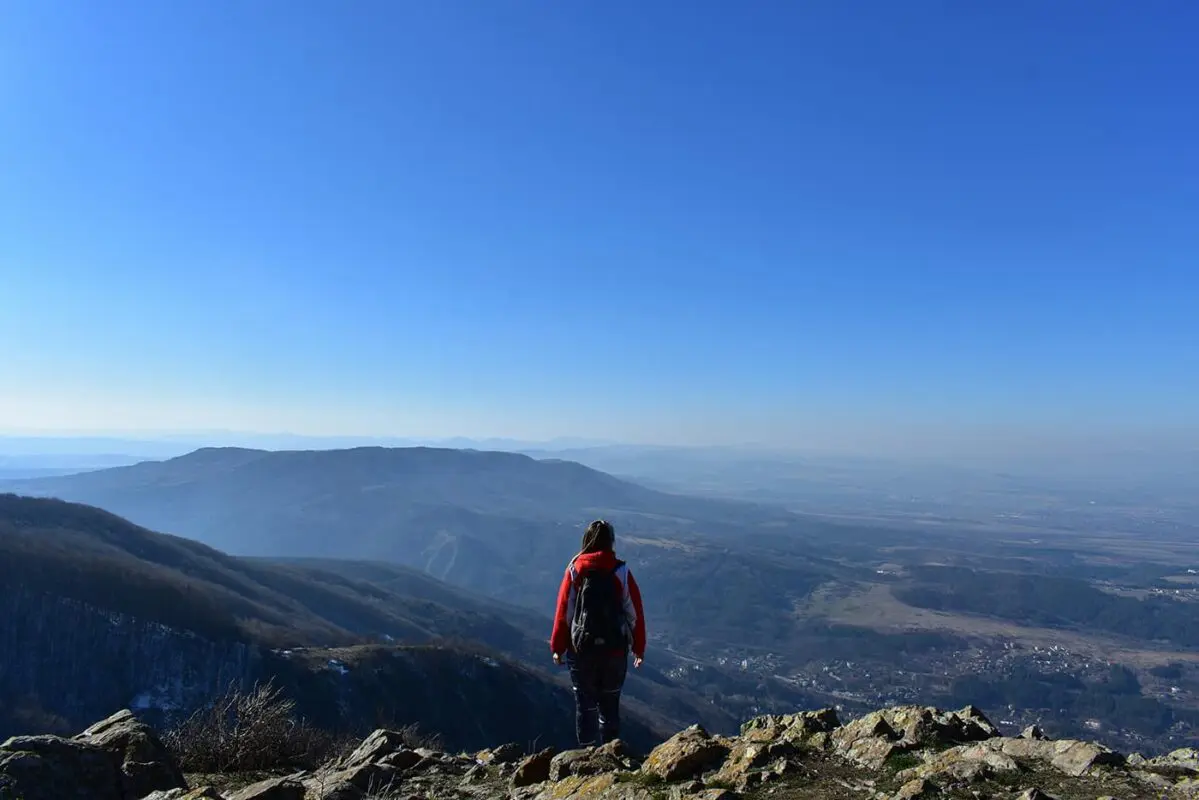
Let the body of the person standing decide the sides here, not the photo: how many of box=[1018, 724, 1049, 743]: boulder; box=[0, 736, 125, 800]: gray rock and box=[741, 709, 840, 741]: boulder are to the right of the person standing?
2

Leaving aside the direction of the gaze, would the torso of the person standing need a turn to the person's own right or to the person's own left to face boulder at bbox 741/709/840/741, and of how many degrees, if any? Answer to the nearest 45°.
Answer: approximately 90° to the person's own right

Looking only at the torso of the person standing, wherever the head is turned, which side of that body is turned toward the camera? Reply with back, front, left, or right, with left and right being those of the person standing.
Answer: back

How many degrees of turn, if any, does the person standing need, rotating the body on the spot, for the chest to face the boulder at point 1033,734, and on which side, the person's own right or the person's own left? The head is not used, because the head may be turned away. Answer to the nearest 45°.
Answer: approximately 90° to the person's own right

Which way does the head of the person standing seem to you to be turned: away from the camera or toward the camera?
away from the camera

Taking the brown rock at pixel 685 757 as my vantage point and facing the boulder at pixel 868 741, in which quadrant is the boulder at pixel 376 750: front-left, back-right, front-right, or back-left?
back-left

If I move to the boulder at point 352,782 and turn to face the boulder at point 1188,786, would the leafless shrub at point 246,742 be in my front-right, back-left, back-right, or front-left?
back-left
